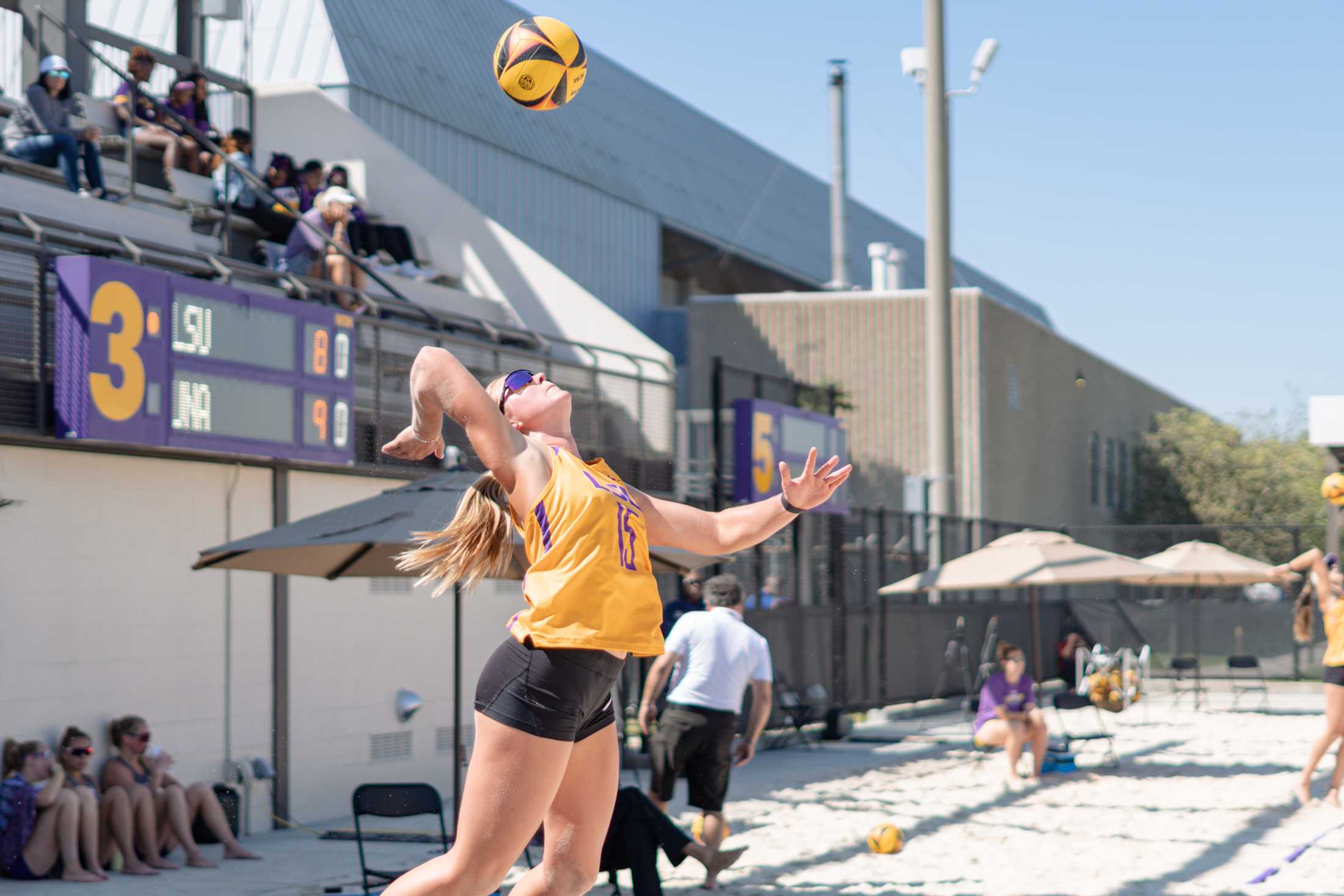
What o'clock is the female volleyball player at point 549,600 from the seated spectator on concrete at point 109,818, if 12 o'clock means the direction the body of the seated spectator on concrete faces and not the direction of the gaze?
The female volleyball player is roughly at 1 o'clock from the seated spectator on concrete.

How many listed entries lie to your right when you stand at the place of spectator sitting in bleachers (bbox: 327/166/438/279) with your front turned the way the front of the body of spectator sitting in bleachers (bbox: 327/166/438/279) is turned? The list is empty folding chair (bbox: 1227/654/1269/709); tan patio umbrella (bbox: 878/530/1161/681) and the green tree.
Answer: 0

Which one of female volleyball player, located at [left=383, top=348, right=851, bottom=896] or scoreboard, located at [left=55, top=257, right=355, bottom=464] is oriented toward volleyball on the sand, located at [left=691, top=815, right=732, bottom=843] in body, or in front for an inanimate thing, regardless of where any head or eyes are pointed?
the scoreboard

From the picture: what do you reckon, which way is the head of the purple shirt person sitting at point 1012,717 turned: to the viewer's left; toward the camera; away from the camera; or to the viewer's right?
toward the camera

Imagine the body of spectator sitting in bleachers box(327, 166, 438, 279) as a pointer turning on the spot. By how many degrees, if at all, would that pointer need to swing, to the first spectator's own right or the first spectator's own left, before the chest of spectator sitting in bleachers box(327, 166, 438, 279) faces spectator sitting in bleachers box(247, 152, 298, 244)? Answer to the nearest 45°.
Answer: approximately 90° to the first spectator's own right

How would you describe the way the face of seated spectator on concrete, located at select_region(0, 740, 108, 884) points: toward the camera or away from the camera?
toward the camera

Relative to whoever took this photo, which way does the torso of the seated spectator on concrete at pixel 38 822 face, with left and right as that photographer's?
facing to the right of the viewer

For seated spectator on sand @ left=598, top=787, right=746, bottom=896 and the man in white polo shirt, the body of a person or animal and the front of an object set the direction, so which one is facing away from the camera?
the man in white polo shirt

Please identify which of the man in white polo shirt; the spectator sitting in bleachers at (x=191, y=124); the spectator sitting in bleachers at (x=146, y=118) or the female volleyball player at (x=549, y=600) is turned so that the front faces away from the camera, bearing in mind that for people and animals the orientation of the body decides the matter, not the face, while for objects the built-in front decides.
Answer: the man in white polo shirt

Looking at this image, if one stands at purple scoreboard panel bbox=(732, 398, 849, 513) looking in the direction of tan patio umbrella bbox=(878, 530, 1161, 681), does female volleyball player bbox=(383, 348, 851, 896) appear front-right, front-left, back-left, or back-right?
front-right

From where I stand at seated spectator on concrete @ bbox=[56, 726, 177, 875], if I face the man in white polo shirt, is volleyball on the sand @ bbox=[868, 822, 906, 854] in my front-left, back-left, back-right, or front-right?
front-left

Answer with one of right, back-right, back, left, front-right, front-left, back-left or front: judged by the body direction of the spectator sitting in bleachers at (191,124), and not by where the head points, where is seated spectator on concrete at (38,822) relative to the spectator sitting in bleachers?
front-right

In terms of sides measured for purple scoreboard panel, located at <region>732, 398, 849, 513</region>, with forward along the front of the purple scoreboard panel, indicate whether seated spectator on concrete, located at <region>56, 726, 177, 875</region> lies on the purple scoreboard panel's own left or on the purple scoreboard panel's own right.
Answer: on the purple scoreboard panel's own right

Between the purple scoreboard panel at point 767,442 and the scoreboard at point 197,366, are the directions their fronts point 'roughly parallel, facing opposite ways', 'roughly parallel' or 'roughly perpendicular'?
roughly parallel
